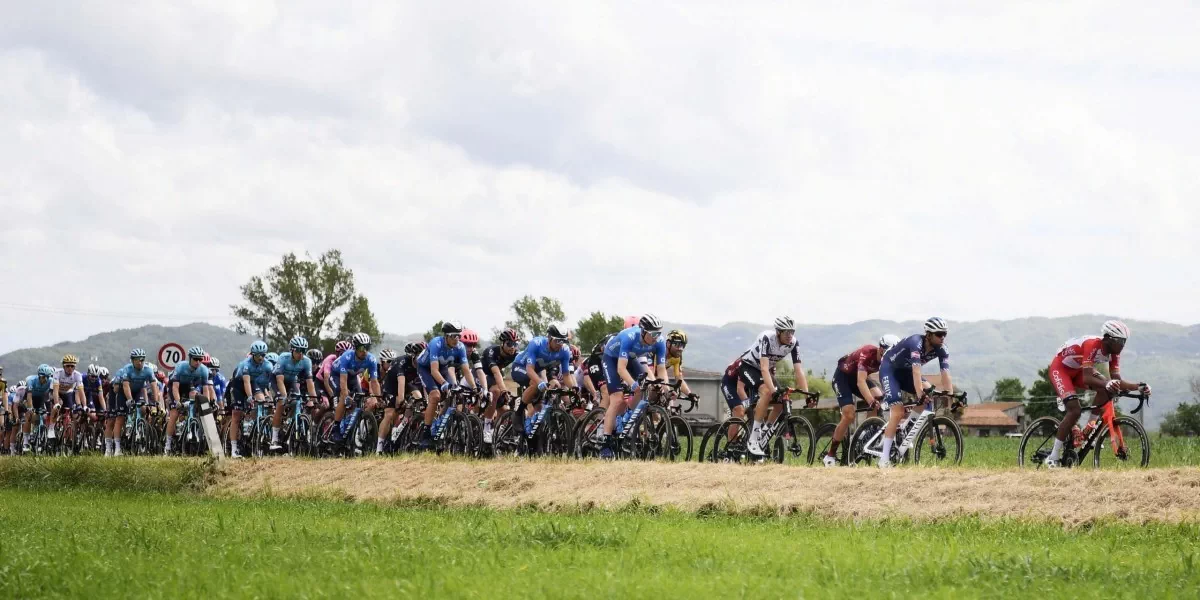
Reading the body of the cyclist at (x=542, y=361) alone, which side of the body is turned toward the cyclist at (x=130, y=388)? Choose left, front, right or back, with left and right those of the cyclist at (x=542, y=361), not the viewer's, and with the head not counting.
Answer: back

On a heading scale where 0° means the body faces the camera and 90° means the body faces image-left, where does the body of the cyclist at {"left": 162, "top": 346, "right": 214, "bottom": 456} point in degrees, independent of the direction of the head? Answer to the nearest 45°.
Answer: approximately 315°

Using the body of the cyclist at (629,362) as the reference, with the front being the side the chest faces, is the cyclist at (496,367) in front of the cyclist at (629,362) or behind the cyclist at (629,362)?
behind

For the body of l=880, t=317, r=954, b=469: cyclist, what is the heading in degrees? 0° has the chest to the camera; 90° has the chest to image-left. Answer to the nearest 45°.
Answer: approximately 315°

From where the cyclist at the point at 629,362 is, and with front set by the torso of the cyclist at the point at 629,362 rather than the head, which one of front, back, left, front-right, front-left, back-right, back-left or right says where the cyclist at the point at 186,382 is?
back

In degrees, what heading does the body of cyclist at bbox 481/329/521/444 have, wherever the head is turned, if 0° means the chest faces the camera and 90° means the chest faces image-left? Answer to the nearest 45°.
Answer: approximately 315°

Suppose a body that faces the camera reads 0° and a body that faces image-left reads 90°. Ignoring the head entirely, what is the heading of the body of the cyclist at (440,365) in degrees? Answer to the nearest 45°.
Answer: approximately 315°

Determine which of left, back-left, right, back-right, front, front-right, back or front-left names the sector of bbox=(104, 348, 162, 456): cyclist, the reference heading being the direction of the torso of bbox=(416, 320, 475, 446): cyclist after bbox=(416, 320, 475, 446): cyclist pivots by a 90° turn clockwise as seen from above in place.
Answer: right

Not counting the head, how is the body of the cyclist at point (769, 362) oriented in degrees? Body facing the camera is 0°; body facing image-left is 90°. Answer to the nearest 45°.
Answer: approximately 315°
